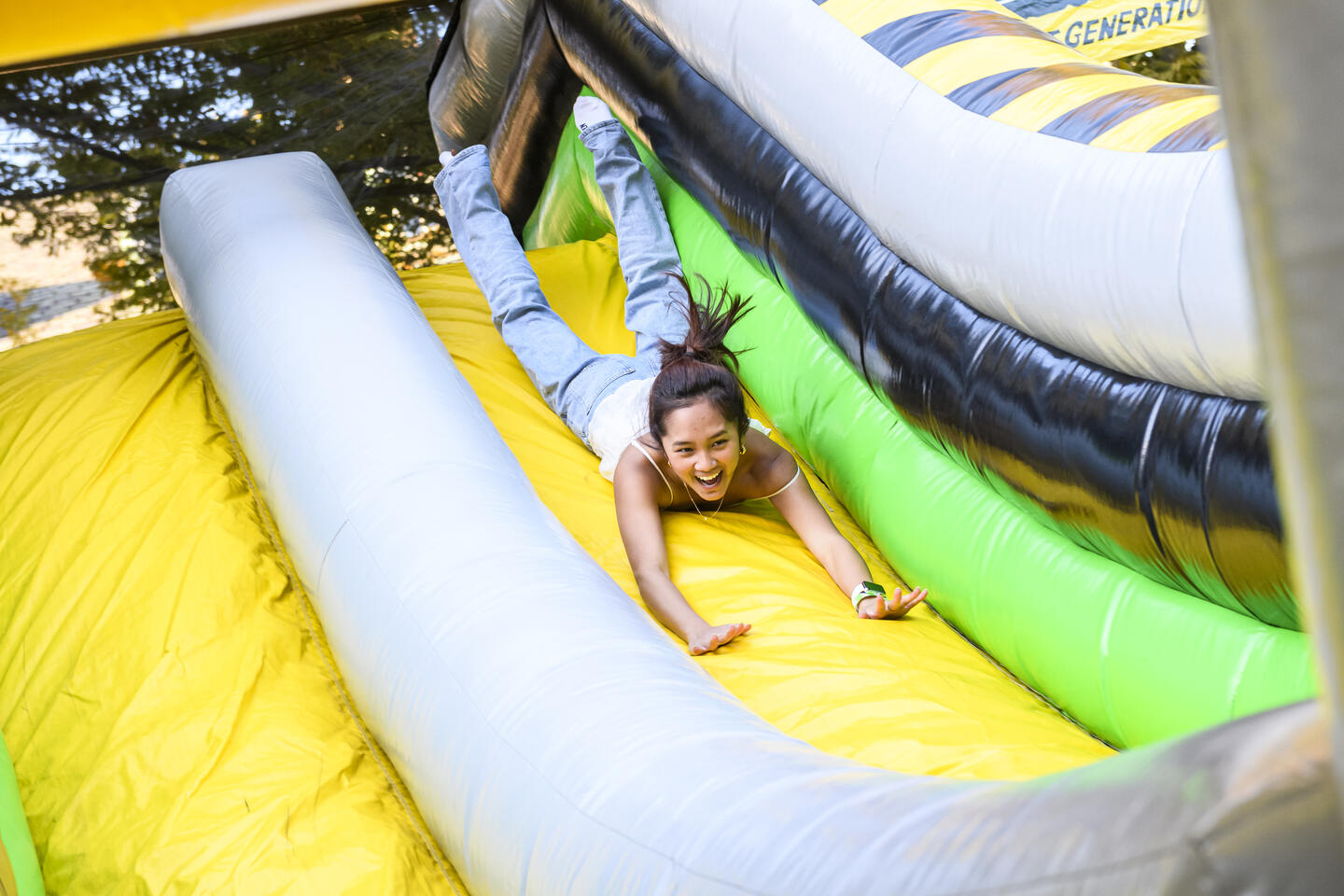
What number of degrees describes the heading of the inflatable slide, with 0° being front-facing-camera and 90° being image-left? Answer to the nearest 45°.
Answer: approximately 315°
